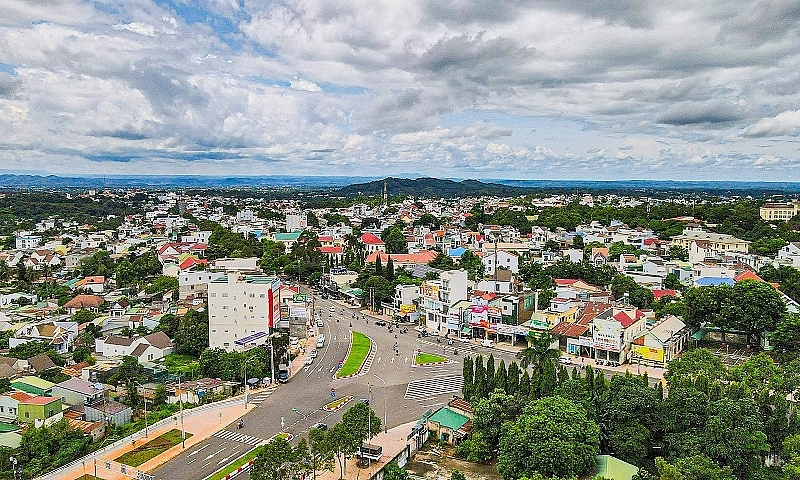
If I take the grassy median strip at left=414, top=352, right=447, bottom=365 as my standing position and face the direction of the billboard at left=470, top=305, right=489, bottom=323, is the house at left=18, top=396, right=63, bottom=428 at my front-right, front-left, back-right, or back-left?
back-left

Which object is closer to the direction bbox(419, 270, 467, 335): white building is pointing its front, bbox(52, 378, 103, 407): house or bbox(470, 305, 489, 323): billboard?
the house

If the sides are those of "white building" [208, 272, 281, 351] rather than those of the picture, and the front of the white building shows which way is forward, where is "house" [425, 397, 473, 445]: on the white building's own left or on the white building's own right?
on the white building's own right

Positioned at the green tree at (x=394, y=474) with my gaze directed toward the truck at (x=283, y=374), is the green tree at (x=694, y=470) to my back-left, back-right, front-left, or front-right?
back-right

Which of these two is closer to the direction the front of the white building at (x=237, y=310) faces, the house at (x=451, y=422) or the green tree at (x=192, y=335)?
the house

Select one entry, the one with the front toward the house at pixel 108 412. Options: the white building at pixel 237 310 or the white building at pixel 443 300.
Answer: the white building at pixel 443 300

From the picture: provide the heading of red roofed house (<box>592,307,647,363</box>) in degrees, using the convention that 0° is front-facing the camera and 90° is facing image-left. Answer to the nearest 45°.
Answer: approximately 45°

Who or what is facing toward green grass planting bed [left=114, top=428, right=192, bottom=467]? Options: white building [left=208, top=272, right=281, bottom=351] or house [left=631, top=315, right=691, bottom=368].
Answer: the house

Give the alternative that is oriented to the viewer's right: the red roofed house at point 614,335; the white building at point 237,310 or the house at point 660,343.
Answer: the white building

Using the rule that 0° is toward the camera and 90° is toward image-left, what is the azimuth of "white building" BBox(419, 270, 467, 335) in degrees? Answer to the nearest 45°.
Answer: approximately 45°

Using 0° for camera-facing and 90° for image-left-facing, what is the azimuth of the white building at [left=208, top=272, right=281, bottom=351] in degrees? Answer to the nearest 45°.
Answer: approximately 270°

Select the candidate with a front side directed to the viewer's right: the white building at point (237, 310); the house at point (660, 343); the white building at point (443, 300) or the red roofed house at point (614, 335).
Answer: the white building at point (237, 310)
